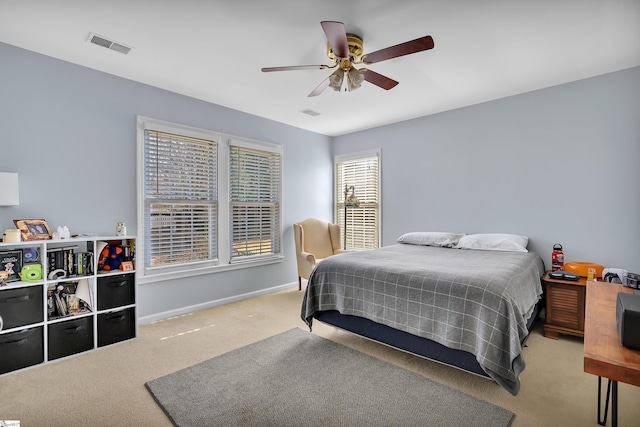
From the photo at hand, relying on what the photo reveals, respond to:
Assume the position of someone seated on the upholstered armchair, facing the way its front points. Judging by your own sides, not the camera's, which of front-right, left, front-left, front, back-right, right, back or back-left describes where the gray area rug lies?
front-right

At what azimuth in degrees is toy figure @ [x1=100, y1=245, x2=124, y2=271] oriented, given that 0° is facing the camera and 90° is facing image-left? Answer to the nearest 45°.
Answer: approximately 0°

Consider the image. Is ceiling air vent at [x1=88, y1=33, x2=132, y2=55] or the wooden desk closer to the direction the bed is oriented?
the ceiling air vent

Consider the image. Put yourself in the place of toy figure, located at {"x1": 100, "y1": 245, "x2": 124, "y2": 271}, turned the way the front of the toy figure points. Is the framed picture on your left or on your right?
on your right

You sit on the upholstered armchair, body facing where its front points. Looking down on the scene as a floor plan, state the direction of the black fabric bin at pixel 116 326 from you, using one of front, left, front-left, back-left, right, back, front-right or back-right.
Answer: right

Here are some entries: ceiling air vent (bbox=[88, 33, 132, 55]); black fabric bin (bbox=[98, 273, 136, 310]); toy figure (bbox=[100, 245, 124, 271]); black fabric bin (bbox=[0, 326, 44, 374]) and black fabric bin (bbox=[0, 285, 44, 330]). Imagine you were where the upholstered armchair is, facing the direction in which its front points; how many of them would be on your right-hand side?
5

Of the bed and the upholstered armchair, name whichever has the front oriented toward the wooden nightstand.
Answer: the upholstered armchair

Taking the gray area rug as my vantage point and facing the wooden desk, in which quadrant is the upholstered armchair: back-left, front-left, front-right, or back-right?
back-left

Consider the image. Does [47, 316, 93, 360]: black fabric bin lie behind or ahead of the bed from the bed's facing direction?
ahead

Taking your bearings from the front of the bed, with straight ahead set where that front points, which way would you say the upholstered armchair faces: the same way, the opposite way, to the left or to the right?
to the left

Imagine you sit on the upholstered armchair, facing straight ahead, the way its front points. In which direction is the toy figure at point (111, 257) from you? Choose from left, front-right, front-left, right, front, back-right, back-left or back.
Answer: right

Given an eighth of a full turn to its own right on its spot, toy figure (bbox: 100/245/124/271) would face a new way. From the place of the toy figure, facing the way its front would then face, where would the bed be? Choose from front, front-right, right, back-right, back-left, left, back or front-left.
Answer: left

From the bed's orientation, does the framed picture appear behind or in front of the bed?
in front

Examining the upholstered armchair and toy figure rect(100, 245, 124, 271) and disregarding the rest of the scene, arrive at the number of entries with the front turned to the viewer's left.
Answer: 0

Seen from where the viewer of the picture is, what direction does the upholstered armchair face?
facing the viewer and to the right of the viewer

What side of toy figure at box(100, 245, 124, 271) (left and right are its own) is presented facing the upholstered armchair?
left

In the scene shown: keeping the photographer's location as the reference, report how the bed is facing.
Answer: facing the viewer and to the left of the viewer

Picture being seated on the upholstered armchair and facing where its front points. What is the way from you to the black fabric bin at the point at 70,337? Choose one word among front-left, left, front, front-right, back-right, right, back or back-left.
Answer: right
